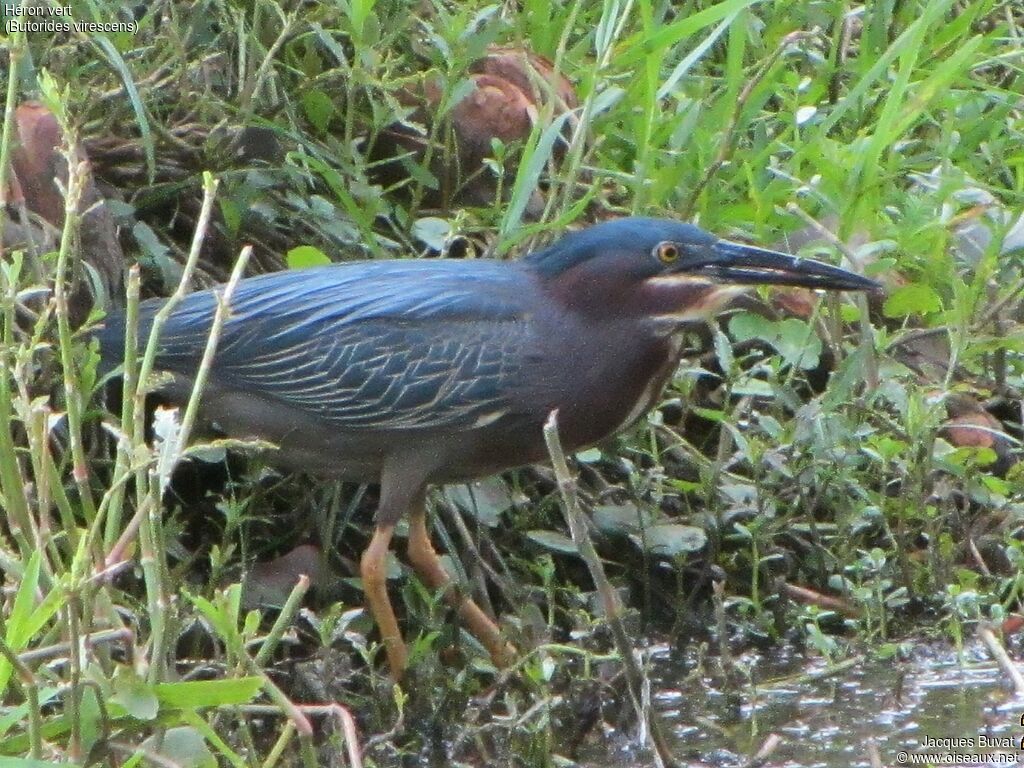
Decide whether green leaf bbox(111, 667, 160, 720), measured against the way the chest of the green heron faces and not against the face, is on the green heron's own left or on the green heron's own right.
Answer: on the green heron's own right

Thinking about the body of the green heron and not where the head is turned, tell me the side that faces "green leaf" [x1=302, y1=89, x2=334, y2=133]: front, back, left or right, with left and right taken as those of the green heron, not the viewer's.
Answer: left

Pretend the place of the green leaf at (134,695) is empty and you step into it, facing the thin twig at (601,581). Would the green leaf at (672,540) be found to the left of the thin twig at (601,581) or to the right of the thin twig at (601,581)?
left

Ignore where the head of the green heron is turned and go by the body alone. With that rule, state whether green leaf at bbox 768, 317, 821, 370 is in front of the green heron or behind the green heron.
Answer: in front

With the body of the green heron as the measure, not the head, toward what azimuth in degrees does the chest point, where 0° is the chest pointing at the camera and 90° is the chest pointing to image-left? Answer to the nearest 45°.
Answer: approximately 270°

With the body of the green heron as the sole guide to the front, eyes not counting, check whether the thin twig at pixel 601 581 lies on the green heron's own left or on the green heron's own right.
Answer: on the green heron's own right

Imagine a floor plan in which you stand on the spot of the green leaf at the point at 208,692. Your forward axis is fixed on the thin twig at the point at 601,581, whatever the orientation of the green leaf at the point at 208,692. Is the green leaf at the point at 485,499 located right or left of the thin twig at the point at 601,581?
left

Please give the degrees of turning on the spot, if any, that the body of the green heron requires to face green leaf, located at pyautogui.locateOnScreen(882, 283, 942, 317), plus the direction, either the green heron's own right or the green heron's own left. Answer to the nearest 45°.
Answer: approximately 45° to the green heron's own left

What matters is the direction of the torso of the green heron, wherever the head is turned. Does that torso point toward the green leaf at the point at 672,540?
yes

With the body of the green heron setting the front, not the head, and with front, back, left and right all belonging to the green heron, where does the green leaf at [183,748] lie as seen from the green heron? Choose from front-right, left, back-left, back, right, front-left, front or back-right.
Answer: right
